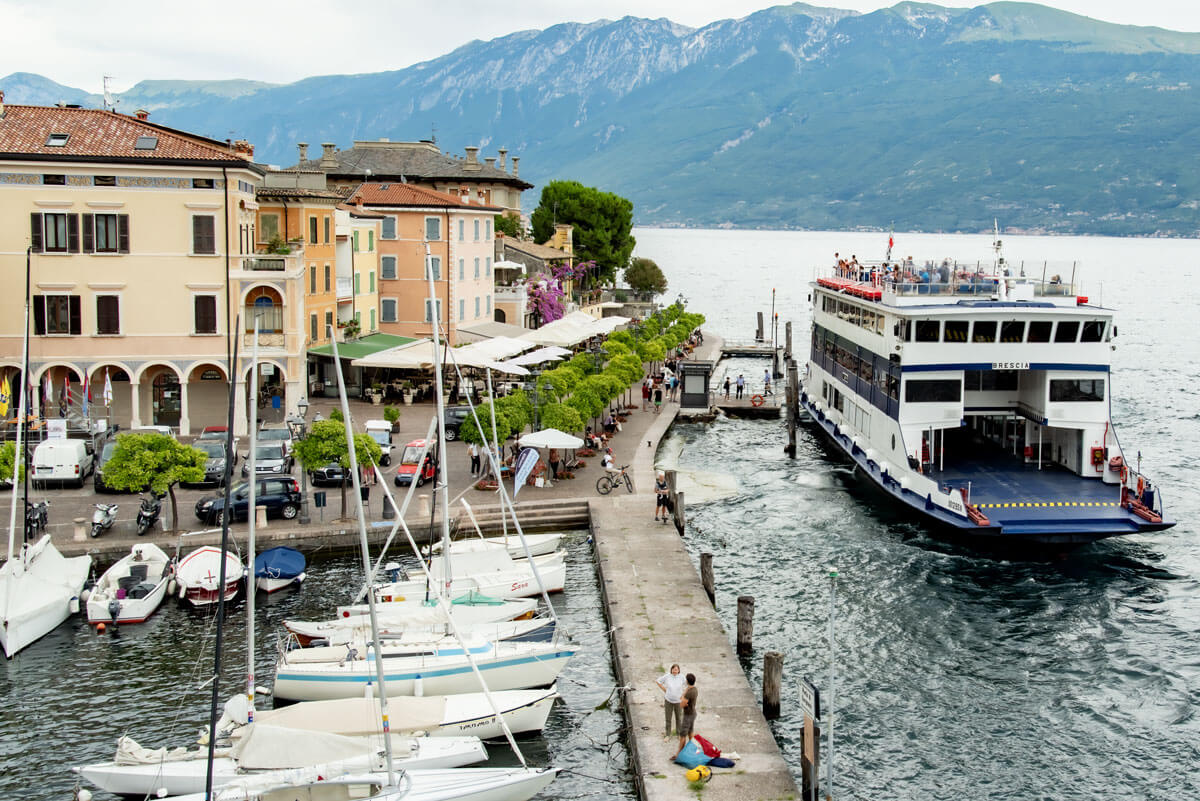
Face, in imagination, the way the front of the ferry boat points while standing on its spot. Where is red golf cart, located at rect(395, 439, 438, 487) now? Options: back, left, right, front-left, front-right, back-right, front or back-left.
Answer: front-right

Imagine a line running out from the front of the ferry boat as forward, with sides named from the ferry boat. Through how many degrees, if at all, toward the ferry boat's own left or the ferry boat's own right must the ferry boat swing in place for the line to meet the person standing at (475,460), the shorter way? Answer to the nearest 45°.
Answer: approximately 135° to the ferry boat's own right

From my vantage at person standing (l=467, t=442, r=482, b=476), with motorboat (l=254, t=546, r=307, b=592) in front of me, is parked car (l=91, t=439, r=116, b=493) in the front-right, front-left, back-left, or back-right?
front-right

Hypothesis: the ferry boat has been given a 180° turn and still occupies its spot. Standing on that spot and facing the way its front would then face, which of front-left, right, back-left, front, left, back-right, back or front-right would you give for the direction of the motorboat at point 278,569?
left

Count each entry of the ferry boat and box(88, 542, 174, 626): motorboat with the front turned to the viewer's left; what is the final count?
0

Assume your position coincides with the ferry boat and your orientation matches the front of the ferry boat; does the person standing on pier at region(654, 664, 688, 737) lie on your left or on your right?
on your right

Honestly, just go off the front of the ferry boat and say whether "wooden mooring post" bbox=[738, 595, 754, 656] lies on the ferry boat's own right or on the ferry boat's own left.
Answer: on the ferry boat's own right

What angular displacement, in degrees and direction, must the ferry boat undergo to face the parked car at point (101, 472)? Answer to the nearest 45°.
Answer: approximately 135° to its right

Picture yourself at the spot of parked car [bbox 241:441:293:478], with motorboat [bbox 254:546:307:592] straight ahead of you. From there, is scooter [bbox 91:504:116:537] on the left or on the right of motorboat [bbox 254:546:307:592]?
right

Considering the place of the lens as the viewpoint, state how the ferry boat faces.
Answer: facing the viewer and to the right of the viewer
